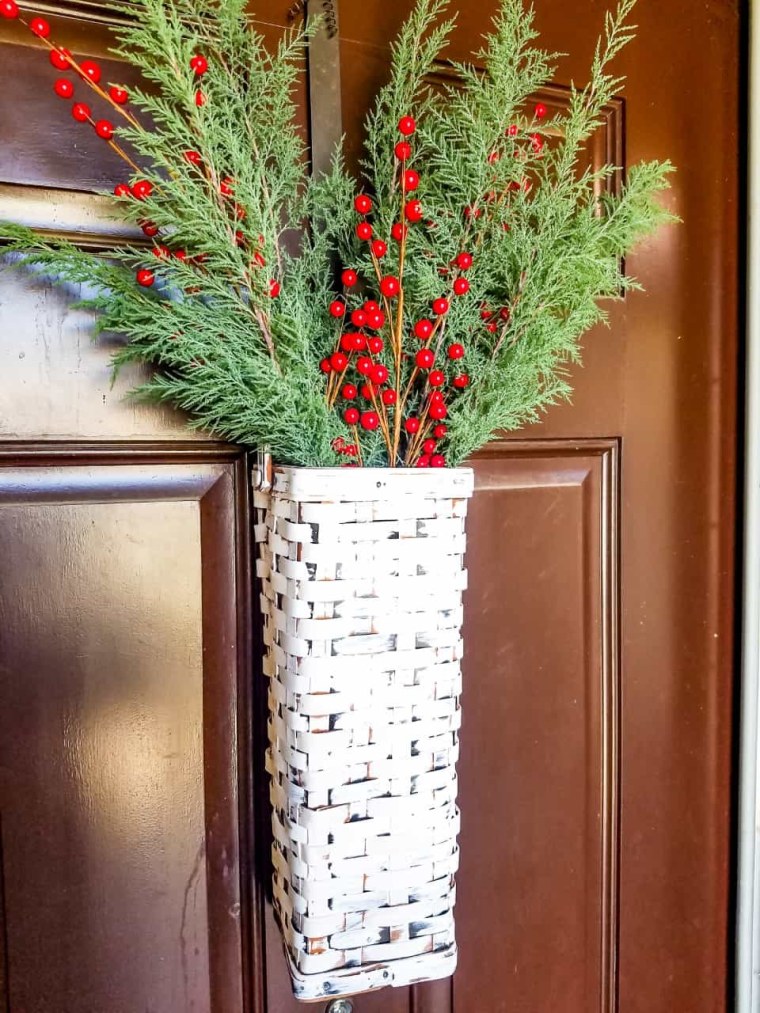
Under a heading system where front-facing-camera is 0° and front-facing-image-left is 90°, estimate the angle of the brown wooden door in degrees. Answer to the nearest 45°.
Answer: approximately 0°
